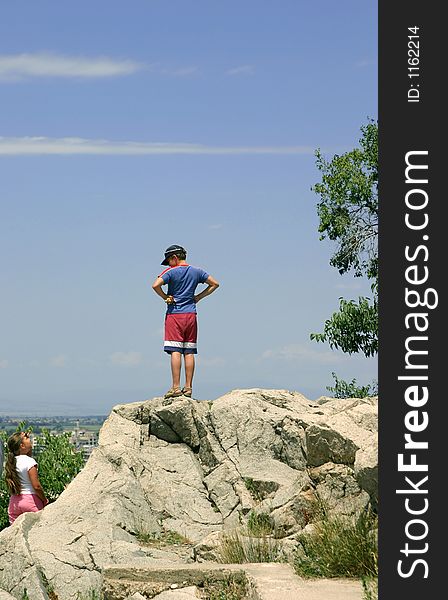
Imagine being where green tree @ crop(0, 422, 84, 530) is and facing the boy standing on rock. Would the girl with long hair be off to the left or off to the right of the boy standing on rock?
right

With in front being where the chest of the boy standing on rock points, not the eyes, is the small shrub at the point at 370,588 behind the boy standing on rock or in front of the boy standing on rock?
behind

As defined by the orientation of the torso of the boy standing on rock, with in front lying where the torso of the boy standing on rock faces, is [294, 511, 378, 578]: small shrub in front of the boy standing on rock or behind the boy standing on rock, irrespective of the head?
behind

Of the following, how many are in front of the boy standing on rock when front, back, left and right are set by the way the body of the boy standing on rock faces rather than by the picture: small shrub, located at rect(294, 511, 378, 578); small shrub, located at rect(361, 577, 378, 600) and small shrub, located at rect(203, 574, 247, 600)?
0

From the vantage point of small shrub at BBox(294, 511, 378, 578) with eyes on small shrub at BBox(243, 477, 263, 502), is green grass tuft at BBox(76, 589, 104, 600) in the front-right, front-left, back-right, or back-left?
front-left

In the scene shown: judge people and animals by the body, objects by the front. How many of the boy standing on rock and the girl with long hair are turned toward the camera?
0

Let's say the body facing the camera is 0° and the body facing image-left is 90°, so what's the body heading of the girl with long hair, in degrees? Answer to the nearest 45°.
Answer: approximately 225°

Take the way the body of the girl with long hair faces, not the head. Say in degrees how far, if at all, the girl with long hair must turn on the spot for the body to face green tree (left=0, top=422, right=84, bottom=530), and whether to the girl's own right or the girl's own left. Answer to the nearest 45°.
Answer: approximately 45° to the girl's own left

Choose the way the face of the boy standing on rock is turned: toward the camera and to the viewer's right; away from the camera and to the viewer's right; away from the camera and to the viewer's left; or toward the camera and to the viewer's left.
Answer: away from the camera and to the viewer's left

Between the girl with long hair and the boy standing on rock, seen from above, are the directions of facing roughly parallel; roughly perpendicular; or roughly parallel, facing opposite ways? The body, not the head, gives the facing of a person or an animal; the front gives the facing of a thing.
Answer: roughly perpendicular
